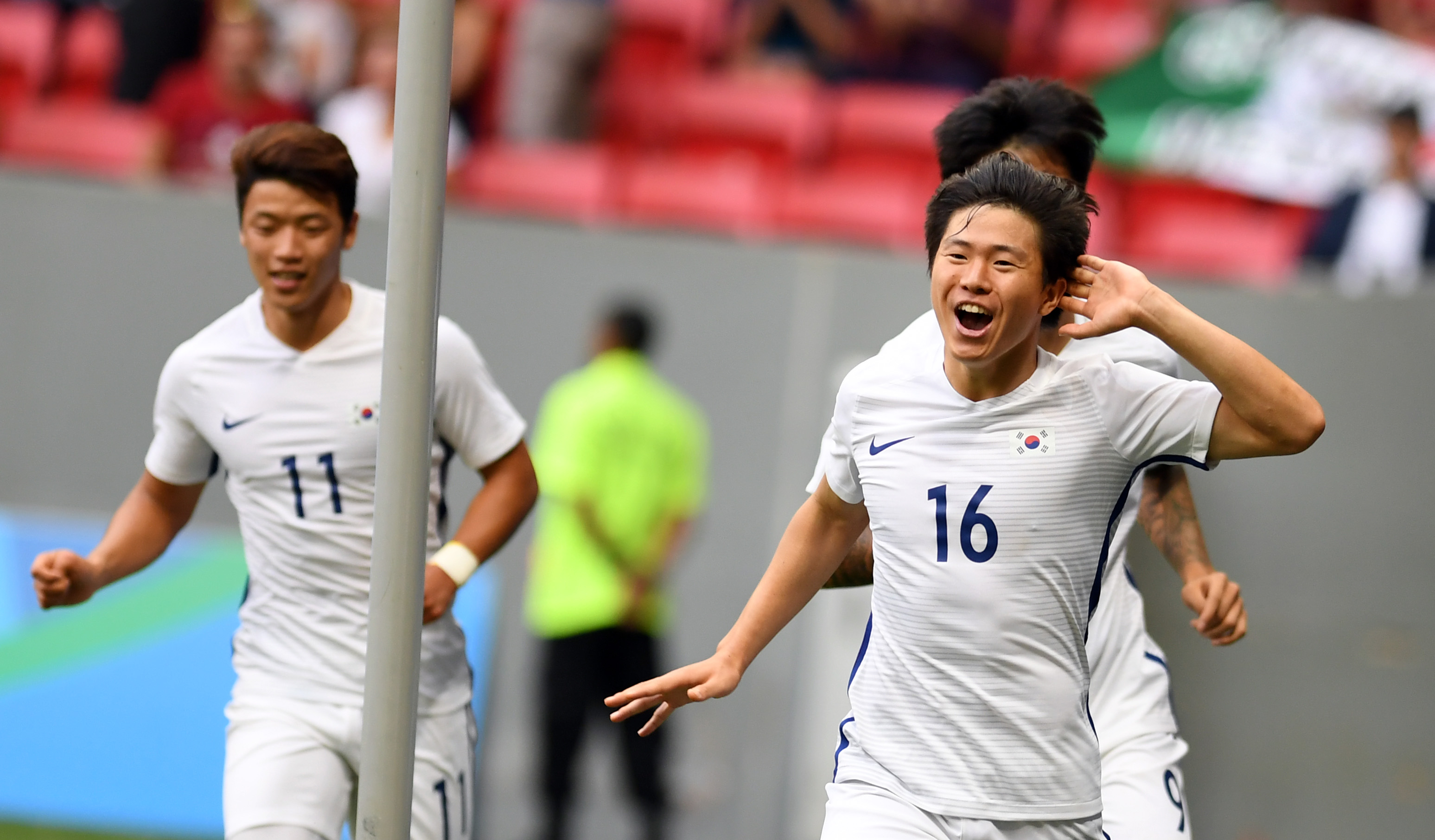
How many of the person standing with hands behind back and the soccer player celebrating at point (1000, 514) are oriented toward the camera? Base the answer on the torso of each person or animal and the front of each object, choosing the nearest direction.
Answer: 1

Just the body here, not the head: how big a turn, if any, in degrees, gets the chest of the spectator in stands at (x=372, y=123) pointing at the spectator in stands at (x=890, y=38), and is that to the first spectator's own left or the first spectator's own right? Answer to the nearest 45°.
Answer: approximately 90° to the first spectator's own left

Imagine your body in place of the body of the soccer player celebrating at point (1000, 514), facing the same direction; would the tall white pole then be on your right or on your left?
on your right

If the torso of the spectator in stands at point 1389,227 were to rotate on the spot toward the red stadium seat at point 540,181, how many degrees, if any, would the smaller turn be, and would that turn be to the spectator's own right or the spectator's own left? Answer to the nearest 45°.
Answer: approximately 90° to the spectator's own right

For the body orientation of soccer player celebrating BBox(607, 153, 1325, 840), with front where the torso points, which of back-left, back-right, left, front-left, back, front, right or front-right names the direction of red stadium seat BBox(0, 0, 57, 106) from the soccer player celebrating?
back-right

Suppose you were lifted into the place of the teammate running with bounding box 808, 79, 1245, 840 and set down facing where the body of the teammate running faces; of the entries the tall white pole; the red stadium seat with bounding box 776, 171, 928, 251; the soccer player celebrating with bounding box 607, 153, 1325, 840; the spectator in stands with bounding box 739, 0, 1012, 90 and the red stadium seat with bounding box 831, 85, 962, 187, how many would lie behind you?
3

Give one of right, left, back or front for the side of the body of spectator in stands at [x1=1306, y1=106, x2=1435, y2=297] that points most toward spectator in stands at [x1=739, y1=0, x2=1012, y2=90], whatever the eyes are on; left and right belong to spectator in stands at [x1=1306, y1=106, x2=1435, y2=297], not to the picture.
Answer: right

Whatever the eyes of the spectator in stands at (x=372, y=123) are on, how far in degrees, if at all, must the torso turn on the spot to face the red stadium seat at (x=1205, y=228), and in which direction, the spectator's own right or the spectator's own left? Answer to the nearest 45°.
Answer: approximately 90° to the spectator's own left

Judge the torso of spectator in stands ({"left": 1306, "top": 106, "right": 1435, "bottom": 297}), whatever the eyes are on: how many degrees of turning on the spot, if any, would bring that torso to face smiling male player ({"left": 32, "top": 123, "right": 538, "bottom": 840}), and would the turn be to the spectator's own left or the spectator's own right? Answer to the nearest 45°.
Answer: approximately 45° to the spectator's own right

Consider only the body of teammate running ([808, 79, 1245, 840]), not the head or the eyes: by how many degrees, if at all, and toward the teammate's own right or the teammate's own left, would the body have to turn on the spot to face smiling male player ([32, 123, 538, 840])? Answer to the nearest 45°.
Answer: approximately 90° to the teammate's own right

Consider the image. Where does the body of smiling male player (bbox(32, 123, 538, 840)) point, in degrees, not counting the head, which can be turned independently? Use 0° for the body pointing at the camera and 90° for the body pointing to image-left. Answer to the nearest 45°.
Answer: approximately 0°

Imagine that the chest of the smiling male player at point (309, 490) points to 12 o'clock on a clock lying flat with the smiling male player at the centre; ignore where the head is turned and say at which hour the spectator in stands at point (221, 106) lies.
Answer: The spectator in stands is roughly at 6 o'clock from the smiling male player.
